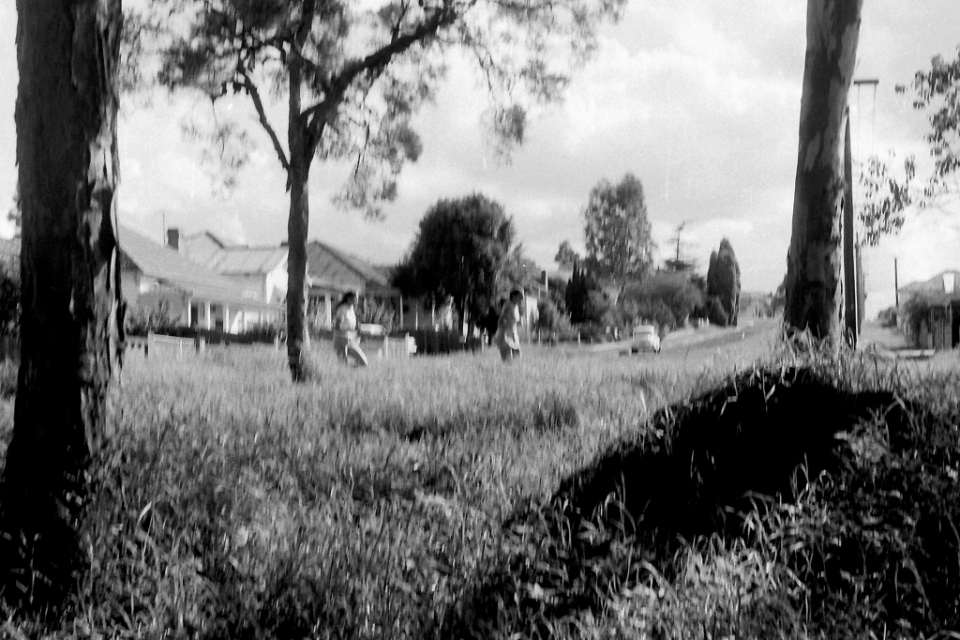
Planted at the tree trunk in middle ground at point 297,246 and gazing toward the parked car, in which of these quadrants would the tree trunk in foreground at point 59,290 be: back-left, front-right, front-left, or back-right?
back-right

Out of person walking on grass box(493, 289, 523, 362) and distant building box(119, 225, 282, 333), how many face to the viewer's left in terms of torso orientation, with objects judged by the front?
0

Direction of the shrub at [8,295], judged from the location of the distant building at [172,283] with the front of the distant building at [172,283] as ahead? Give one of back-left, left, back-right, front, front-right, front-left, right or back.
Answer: front-right

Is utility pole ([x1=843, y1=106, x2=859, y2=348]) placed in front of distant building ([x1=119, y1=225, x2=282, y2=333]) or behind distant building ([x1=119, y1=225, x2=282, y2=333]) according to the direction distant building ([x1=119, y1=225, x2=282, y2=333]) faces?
in front

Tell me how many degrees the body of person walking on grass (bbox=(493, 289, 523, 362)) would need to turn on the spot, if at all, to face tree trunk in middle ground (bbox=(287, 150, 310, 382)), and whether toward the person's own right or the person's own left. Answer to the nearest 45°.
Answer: approximately 135° to the person's own right

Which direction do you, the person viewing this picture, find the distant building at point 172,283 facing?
facing the viewer and to the right of the viewer

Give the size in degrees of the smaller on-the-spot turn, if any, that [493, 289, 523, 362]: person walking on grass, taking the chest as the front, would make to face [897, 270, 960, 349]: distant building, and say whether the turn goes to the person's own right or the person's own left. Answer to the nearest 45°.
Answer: approximately 45° to the person's own left

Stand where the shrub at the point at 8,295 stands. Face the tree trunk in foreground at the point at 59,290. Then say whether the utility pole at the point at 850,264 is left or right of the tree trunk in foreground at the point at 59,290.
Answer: left

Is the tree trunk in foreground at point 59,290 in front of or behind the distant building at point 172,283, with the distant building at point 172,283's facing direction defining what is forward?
in front

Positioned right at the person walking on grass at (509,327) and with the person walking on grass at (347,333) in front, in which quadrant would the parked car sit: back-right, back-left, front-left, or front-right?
back-right
